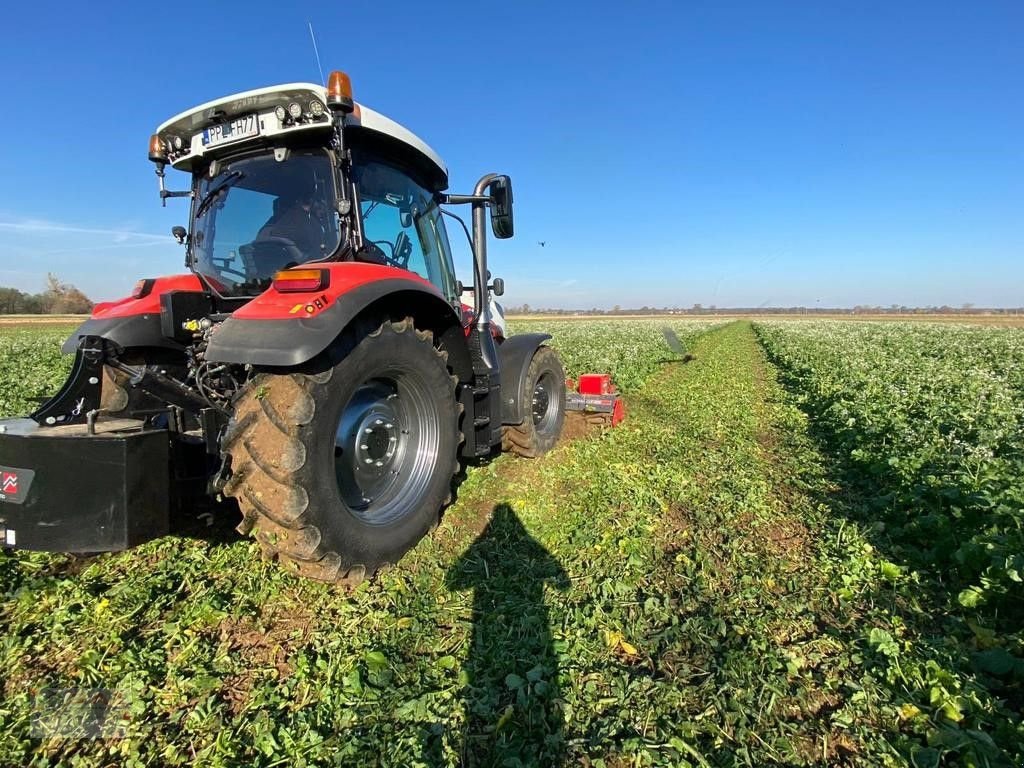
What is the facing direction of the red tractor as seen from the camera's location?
facing away from the viewer and to the right of the viewer

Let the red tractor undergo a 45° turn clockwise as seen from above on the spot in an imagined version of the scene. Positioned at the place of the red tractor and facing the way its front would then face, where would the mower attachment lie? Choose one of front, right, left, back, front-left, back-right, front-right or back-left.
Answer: front-left
